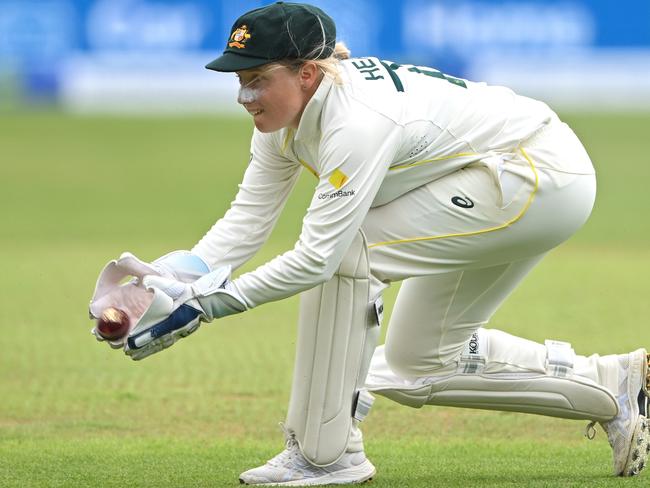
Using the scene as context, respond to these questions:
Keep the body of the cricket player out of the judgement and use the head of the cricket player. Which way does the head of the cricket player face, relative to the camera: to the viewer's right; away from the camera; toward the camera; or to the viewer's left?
to the viewer's left

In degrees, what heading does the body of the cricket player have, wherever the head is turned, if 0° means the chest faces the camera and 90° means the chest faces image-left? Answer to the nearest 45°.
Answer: approximately 90°
